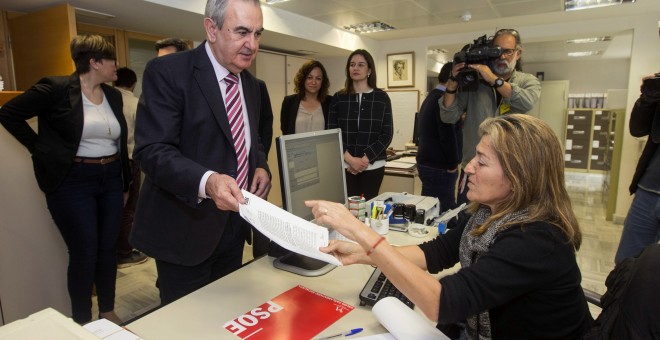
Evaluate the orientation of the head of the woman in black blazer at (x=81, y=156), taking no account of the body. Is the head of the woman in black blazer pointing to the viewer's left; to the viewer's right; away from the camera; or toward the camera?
to the viewer's right

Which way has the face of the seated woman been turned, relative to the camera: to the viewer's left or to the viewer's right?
to the viewer's left

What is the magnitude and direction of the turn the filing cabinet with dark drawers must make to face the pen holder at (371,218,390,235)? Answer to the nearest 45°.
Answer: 0° — it already faces it

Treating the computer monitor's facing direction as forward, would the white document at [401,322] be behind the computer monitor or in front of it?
in front

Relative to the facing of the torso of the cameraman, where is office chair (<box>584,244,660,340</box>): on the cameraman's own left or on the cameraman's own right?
on the cameraman's own left

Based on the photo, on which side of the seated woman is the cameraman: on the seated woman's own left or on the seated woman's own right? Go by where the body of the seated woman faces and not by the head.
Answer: on the seated woman's own right

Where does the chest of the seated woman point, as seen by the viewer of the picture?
to the viewer's left

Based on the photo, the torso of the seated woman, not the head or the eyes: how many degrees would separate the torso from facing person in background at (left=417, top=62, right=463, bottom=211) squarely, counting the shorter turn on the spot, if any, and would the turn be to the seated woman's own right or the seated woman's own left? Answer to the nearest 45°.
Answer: approximately 90° to the seated woman's own right
